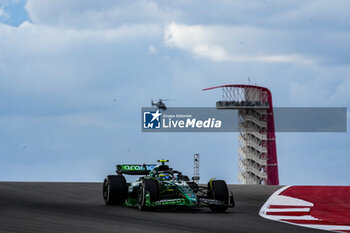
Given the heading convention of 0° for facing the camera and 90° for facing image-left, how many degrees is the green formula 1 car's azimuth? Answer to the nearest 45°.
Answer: approximately 315°
